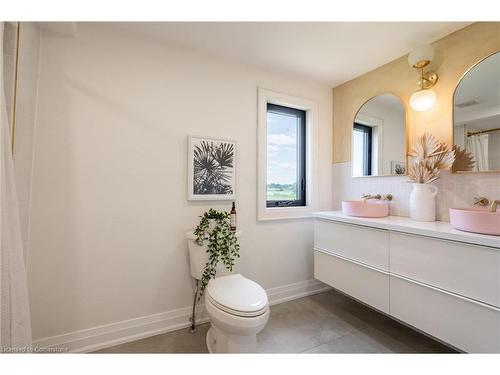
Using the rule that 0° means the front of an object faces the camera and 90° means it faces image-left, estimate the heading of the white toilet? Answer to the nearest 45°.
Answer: approximately 315°

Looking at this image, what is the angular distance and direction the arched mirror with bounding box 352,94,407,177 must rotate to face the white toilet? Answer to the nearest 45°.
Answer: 0° — it already faces it

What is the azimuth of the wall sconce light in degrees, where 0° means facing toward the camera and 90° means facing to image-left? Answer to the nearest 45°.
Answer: approximately 45°

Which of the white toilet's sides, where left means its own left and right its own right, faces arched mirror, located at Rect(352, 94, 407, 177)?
left

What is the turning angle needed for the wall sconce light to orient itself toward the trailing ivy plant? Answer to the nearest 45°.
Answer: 0° — it already faces it

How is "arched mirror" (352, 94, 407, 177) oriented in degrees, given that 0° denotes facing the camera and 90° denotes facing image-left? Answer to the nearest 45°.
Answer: approximately 45°

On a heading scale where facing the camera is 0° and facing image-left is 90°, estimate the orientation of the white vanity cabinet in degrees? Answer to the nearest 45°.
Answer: approximately 45°
